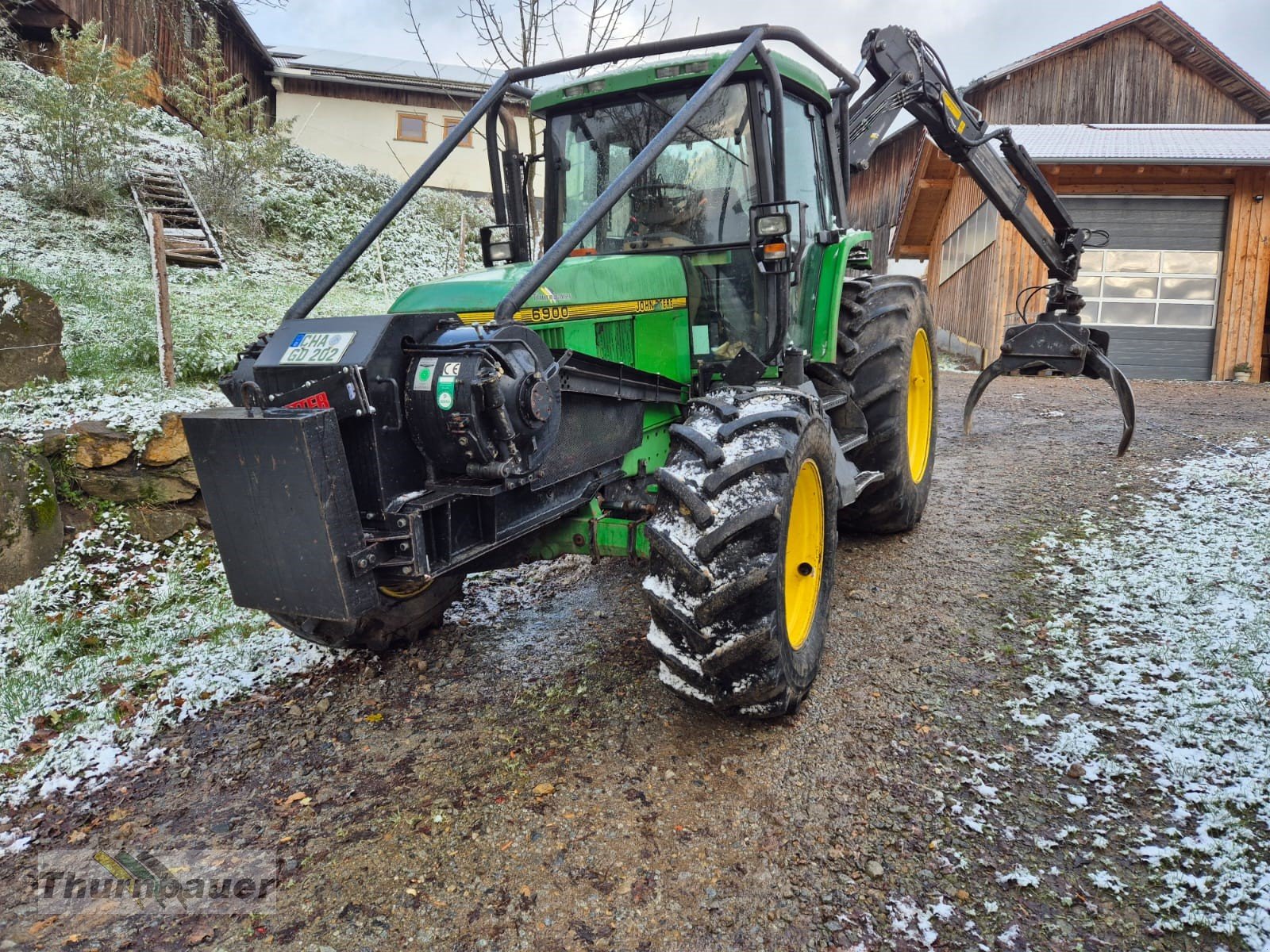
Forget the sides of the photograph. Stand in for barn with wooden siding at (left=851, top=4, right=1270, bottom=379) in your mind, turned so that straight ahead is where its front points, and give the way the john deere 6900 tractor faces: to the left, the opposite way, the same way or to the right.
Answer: the same way

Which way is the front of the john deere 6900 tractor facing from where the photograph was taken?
facing the viewer and to the left of the viewer

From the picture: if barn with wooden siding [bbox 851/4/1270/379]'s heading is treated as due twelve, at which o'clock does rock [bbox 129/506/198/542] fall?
The rock is roughly at 1 o'clock from the barn with wooden siding.

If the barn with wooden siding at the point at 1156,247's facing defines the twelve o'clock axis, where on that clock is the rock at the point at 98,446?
The rock is roughly at 1 o'clock from the barn with wooden siding.

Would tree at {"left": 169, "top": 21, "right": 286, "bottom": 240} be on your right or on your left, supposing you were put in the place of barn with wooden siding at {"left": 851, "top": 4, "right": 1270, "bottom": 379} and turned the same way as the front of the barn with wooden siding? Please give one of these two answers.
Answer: on your right

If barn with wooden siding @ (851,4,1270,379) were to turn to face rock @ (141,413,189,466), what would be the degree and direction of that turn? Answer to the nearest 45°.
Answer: approximately 45° to its right

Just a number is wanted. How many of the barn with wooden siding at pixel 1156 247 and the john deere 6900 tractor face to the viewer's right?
0

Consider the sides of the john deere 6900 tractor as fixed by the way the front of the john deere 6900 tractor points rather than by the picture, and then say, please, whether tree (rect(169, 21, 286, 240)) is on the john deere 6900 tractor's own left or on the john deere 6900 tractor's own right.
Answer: on the john deere 6900 tractor's own right

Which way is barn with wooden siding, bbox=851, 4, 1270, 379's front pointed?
toward the camera

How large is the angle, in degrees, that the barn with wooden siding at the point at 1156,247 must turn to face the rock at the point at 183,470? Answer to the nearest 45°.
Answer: approximately 45° to its right

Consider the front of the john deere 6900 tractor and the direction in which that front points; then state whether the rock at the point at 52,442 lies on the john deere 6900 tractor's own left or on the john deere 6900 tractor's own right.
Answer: on the john deere 6900 tractor's own right

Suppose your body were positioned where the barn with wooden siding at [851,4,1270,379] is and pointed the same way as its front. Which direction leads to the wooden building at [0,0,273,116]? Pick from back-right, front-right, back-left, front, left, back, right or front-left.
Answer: right

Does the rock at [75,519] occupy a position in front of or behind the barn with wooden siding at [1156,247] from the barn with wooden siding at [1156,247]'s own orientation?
in front

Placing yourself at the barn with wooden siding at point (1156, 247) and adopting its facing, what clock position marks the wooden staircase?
The wooden staircase is roughly at 2 o'clock from the barn with wooden siding.
